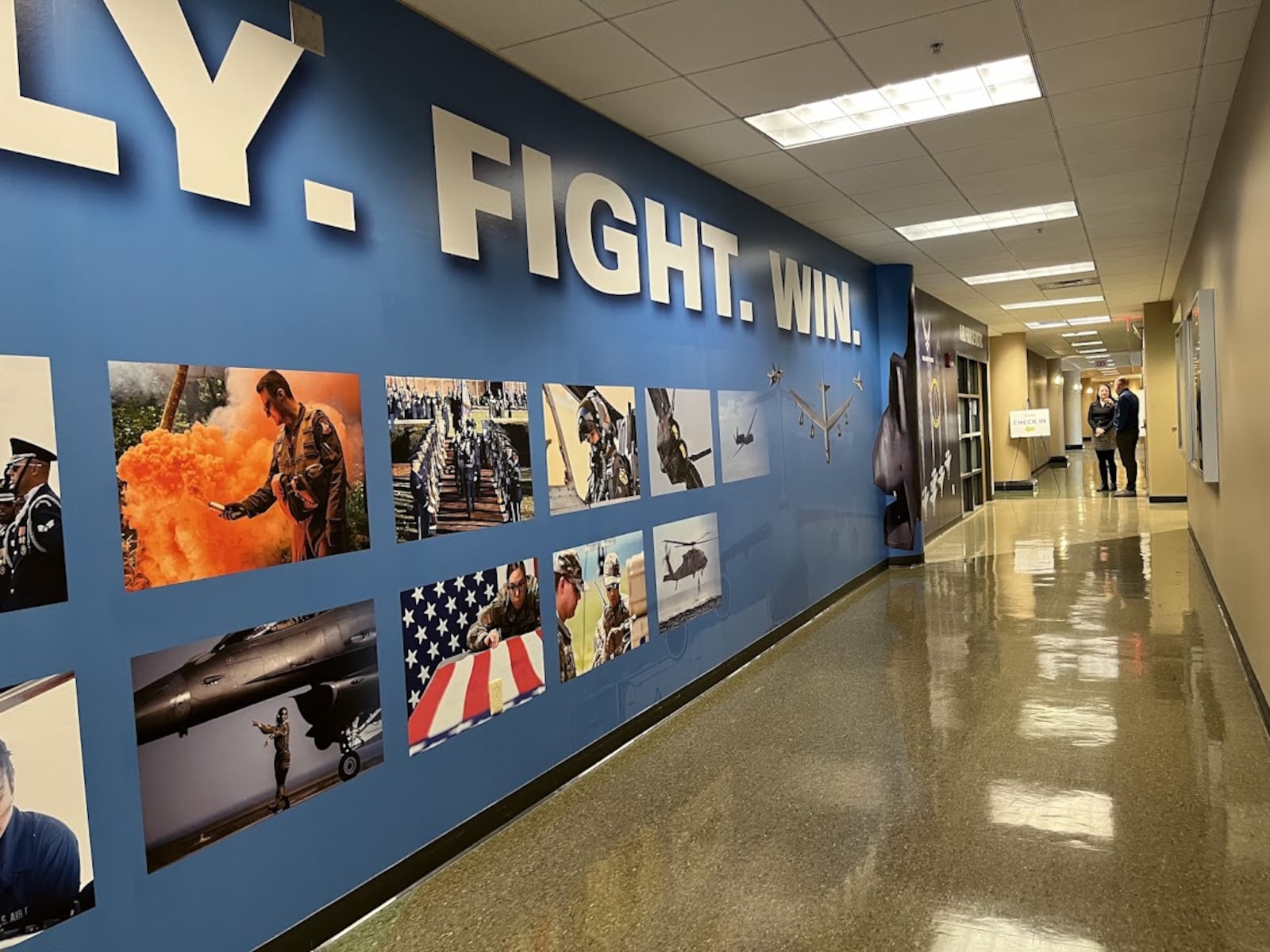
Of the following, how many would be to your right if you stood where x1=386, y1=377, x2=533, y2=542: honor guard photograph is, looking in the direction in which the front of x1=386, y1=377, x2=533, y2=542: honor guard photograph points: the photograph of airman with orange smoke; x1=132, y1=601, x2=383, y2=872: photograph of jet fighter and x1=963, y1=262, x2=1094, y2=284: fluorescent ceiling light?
2

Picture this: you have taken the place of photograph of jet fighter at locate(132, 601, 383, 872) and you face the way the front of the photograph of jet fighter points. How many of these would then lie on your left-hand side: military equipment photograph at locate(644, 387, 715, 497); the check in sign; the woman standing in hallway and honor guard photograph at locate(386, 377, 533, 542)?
4

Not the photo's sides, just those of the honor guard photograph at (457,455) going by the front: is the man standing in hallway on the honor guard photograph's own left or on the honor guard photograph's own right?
on the honor guard photograph's own left

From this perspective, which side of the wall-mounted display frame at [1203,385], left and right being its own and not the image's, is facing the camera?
left

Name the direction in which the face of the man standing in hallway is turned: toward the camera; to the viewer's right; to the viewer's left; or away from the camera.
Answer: to the viewer's left

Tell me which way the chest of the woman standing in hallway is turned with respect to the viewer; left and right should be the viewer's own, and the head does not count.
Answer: facing the viewer

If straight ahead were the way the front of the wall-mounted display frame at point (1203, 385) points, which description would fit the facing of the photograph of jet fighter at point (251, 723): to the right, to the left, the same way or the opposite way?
the opposite way

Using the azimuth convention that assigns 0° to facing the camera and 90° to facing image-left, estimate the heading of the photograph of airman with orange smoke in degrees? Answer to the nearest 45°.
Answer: approximately 315°

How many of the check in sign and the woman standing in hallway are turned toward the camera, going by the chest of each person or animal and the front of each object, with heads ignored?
2

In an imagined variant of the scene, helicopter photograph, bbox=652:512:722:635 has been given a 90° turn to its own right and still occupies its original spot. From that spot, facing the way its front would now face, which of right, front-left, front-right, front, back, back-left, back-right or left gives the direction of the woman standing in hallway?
back

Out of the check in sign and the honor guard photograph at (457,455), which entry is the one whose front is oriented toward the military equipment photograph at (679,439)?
the check in sign

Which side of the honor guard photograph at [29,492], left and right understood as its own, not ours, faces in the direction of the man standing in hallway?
left

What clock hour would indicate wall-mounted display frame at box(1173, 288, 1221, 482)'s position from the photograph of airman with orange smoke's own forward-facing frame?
The wall-mounted display frame is roughly at 10 o'clock from the photograph of airman with orange smoke.

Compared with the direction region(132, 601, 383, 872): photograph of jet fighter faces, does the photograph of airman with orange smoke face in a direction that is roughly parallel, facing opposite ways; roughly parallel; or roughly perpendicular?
roughly parallel

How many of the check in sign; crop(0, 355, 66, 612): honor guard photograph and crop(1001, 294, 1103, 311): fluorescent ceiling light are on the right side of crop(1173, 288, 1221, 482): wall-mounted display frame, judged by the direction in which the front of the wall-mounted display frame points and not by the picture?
2

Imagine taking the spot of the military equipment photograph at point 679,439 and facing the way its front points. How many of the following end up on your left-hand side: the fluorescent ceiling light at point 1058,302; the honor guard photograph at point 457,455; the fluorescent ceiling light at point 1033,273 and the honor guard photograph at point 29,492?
2

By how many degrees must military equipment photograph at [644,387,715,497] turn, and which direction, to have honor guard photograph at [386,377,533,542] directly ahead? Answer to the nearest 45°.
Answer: approximately 90° to its right

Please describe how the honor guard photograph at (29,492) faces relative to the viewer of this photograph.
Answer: facing the viewer and to the right of the viewer

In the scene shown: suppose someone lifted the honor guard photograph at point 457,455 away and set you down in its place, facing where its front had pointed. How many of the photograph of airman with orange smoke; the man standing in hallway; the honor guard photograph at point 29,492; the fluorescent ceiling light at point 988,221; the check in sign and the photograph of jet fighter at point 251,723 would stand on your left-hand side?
3

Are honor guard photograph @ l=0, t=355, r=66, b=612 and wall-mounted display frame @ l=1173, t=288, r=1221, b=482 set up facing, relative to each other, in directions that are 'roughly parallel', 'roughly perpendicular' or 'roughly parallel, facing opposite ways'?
roughly parallel, facing opposite ways
